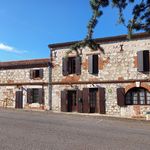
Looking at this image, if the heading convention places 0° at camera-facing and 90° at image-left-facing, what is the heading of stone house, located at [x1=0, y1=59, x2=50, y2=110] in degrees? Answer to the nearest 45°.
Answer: approximately 45°

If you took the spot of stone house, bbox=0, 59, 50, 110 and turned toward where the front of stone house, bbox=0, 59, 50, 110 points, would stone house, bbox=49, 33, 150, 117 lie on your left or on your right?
on your left
